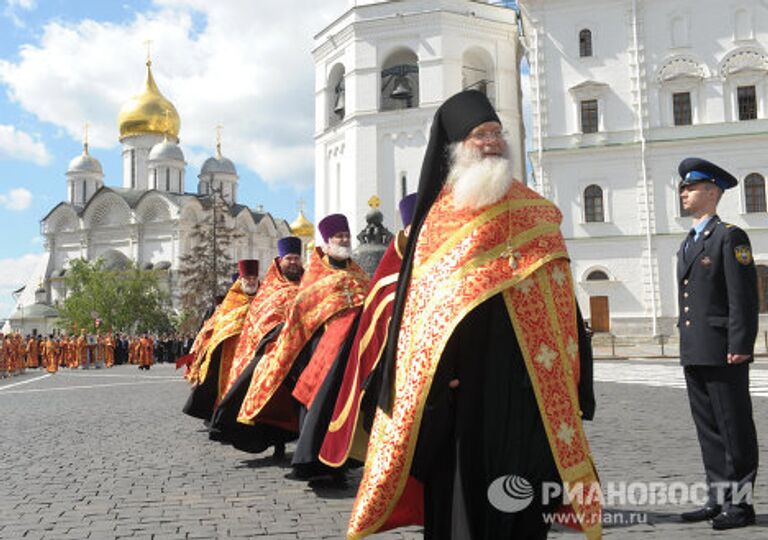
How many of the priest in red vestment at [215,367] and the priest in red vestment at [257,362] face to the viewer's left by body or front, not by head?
0

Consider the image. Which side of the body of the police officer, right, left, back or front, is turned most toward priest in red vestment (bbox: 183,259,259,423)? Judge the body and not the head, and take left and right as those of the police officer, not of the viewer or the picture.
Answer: right

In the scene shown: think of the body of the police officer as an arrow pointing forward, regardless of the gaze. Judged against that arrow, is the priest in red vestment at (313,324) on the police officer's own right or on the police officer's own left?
on the police officer's own right

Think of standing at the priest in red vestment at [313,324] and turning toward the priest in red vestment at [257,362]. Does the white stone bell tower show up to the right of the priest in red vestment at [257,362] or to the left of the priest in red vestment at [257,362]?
right

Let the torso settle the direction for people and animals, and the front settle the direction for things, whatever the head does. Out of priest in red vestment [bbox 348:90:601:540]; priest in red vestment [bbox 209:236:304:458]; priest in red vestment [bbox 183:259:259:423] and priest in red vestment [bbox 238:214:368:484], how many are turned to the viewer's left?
0

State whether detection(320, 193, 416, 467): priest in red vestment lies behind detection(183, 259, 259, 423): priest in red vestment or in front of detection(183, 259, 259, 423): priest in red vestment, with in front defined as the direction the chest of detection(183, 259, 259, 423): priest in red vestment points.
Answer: in front

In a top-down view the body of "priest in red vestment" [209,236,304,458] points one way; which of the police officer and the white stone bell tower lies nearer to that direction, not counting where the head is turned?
the police officer

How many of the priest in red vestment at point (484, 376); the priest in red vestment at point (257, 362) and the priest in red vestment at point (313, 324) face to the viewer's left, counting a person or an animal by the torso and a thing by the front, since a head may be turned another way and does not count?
0

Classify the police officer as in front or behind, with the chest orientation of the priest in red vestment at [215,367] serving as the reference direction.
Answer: in front

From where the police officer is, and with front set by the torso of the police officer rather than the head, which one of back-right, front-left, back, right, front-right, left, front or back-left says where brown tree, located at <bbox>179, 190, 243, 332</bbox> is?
right

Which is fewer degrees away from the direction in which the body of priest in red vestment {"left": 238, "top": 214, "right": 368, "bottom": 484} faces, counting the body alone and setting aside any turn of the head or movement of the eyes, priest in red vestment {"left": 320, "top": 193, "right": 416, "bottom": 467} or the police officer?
the police officer

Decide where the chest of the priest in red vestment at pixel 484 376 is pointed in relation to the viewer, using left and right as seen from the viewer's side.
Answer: facing the viewer and to the right of the viewer

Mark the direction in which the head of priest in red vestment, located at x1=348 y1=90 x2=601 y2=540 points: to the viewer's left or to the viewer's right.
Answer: to the viewer's right

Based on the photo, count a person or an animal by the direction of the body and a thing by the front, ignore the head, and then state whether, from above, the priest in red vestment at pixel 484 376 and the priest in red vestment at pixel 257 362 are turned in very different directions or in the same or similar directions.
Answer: same or similar directions

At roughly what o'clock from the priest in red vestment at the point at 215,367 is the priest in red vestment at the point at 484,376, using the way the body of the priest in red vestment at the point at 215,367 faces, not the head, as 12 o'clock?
the priest in red vestment at the point at 484,376 is roughly at 1 o'clock from the priest in red vestment at the point at 215,367.

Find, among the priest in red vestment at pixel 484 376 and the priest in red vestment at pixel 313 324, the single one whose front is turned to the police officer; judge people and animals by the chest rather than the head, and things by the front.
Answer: the priest in red vestment at pixel 313 324

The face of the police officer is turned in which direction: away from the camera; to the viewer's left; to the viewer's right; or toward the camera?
to the viewer's left

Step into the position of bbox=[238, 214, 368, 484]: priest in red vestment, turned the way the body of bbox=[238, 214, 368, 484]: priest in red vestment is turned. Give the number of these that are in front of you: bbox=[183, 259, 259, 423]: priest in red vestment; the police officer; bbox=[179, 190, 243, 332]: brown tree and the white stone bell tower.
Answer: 1

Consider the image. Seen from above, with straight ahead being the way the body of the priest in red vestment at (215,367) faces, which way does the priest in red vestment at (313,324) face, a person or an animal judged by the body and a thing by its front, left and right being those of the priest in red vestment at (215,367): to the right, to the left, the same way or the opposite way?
the same way
